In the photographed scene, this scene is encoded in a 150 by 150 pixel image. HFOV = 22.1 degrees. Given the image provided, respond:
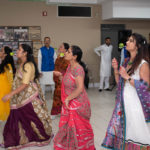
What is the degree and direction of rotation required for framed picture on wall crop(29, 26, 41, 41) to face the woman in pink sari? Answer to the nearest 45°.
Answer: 0° — it already faces them

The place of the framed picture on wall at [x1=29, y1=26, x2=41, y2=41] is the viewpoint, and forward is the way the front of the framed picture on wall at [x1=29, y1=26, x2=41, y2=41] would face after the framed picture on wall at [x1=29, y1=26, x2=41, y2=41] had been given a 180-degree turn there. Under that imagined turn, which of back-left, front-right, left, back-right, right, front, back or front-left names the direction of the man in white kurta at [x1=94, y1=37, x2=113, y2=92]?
right

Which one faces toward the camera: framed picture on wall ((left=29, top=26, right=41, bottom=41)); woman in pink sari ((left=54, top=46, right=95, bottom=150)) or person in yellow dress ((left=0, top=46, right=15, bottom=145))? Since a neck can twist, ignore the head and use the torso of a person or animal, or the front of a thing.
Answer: the framed picture on wall

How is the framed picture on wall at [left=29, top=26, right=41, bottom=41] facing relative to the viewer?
toward the camera

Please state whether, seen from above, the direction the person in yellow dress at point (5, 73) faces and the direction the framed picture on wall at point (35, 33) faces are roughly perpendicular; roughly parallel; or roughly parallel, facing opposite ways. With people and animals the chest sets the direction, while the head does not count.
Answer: roughly perpendicular

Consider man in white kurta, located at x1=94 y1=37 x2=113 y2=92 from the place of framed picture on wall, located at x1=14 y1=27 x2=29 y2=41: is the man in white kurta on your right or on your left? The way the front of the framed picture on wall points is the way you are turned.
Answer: on your left

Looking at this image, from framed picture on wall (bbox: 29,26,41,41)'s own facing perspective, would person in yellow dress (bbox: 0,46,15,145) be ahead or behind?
ahead
